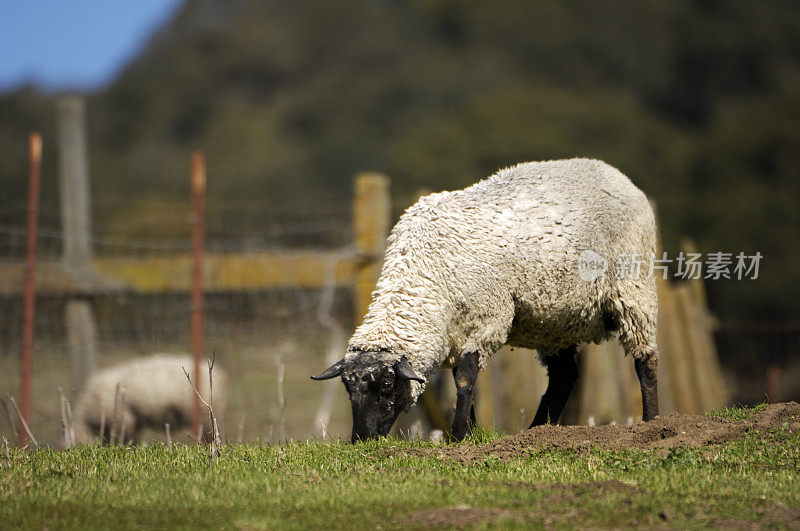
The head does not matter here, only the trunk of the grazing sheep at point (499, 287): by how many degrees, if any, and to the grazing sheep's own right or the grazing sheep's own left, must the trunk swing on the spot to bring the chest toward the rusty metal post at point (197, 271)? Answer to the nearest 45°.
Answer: approximately 90° to the grazing sheep's own right

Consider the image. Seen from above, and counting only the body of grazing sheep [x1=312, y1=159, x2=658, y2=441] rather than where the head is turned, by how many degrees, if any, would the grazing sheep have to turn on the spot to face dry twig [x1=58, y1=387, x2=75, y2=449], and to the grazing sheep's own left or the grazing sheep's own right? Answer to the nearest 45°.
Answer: approximately 45° to the grazing sheep's own right

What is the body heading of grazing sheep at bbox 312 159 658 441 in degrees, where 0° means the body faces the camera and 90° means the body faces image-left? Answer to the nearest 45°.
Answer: approximately 45°

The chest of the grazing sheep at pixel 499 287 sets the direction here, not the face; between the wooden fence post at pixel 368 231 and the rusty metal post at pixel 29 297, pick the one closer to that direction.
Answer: the rusty metal post

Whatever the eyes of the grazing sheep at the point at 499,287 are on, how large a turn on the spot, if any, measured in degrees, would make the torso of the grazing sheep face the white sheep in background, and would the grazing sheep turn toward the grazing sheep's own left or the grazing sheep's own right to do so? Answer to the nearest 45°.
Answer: approximately 90° to the grazing sheep's own right

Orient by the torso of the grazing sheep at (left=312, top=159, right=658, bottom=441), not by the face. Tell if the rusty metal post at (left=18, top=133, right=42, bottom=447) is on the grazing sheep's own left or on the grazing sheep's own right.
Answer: on the grazing sheep's own right

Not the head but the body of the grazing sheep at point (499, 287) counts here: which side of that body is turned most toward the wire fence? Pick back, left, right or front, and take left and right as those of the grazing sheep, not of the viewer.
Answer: right
